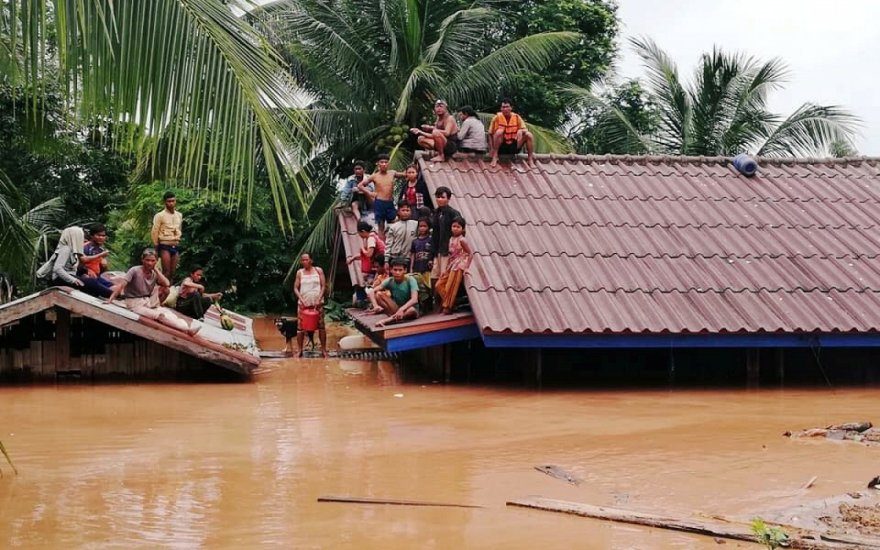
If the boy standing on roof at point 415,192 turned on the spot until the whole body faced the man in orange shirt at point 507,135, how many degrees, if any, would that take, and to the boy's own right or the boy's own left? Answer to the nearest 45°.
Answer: approximately 90° to the boy's own left

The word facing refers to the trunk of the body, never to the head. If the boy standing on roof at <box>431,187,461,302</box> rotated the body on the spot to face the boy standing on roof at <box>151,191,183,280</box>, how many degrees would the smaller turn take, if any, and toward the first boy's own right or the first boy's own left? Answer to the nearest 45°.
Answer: approximately 90° to the first boy's own right

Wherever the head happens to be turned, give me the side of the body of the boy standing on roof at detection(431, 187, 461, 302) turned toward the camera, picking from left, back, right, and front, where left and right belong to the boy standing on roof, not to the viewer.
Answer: front

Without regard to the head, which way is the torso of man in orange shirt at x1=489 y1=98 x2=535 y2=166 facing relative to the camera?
toward the camera

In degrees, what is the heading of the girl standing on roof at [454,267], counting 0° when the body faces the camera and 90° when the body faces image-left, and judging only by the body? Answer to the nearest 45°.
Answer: approximately 45°

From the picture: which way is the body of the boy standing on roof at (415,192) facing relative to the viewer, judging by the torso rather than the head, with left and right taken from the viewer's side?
facing the viewer

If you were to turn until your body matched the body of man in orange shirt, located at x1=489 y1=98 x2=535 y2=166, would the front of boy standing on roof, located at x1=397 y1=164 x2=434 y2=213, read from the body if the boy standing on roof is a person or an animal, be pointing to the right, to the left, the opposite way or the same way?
the same way

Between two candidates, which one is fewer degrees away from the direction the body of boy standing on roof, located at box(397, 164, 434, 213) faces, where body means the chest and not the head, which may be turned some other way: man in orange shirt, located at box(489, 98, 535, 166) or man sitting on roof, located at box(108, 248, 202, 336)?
the man sitting on roof

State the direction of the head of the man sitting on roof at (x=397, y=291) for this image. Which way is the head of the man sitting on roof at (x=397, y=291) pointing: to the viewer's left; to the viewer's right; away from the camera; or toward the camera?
toward the camera

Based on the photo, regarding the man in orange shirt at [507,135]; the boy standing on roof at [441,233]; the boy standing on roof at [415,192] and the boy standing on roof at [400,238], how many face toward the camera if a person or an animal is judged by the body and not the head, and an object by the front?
4

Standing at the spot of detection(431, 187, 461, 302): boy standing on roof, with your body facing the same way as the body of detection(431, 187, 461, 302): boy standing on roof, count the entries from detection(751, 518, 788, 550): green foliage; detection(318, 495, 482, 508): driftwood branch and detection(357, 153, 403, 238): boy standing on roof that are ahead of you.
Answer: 2

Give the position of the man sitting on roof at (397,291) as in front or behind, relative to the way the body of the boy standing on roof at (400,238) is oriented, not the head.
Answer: in front

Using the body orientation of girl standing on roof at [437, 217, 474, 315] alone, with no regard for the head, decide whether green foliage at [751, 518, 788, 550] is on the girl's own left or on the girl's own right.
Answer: on the girl's own left
